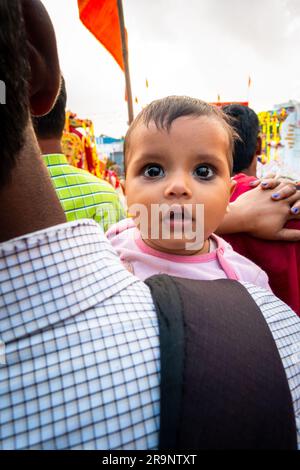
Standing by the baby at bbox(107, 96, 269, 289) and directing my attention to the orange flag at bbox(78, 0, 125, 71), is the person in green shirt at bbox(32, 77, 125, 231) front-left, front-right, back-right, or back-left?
front-left

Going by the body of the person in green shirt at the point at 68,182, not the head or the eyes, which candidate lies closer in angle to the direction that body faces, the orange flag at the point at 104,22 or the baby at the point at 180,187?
the orange flag

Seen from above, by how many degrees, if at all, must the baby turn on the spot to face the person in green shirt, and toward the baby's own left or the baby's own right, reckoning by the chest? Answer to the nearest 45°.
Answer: approximately 135° to the baby's own right

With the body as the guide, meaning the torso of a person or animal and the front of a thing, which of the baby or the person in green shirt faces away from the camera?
the person in green shirt

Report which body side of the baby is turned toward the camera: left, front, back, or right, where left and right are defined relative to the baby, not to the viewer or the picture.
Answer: front

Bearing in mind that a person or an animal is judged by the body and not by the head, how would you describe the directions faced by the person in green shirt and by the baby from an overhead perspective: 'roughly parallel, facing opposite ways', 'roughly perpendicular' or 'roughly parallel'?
roughly parallel, facing opposite ways

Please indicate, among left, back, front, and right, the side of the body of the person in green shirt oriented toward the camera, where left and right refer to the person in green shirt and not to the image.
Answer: back

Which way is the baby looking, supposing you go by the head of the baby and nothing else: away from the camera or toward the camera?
toward the camera

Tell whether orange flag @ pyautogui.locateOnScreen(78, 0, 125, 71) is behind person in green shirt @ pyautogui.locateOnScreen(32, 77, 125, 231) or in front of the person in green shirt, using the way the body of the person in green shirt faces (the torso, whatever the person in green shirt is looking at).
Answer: in front

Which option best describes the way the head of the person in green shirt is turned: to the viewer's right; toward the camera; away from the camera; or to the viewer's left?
away from the camera

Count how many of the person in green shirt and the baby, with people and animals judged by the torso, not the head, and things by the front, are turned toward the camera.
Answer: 1

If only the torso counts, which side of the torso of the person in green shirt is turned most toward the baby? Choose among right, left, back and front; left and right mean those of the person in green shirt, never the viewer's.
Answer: back

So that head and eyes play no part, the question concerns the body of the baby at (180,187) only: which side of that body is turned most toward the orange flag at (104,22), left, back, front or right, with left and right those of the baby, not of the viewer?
back
